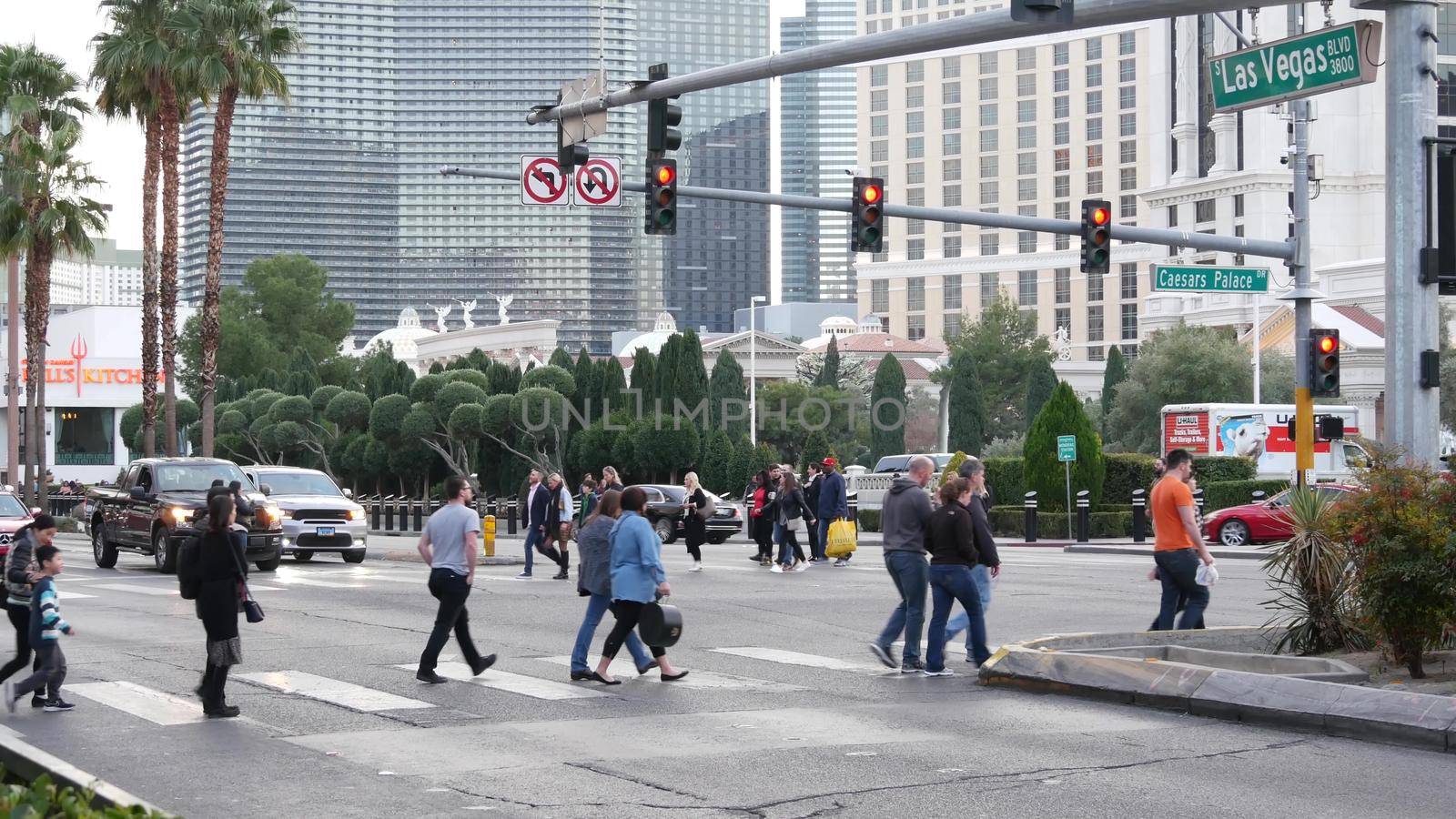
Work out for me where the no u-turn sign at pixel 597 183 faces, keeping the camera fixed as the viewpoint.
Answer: facing the viewer

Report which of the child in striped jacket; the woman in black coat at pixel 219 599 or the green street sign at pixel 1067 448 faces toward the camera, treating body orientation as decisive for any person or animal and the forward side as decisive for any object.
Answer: the green street sign

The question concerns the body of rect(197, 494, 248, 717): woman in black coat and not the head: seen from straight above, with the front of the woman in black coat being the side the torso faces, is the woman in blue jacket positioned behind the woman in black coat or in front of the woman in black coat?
in front

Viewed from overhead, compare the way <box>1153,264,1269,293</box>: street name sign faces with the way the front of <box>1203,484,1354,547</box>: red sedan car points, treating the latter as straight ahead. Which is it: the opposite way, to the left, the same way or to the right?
to the left

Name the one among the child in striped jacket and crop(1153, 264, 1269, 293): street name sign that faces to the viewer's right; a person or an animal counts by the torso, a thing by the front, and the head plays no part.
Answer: the child in striped jacket

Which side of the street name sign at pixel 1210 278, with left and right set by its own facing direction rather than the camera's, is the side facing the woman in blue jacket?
front

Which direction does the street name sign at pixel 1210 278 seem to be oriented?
toward the camera

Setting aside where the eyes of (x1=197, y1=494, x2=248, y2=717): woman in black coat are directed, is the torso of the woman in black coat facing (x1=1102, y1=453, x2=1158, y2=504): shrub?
no

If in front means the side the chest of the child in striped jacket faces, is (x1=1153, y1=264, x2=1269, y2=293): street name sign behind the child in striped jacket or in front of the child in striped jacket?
in front

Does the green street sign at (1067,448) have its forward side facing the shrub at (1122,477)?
no

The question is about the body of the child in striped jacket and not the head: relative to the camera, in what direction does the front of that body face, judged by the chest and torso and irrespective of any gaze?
to the viewer's right

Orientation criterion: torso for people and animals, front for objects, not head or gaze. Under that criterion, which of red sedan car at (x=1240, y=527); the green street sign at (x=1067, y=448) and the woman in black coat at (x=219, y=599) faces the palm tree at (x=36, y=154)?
the red sedan car

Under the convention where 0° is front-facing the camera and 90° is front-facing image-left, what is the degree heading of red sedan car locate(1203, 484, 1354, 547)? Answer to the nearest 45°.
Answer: approximately 90°
